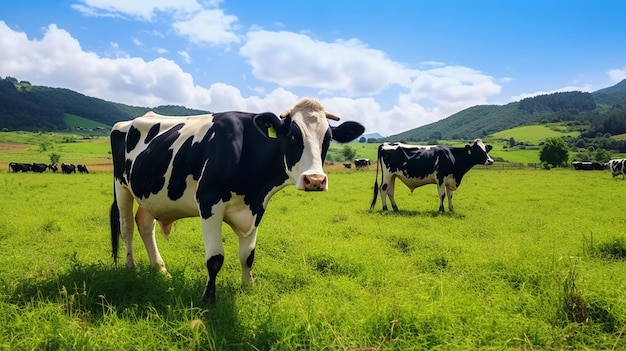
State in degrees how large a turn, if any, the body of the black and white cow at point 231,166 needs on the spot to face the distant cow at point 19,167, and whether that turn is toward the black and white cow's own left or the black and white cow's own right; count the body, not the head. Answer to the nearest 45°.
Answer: approximately 180°

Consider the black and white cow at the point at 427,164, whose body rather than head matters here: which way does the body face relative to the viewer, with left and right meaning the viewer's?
facing to the right of the viewer

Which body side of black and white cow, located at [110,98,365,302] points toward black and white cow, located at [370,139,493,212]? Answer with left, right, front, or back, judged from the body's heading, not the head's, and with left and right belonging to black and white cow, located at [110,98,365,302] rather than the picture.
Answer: left

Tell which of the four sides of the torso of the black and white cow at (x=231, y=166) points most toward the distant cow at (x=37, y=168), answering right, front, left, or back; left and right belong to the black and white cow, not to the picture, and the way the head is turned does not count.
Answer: back
